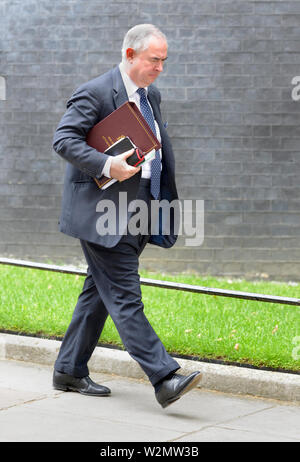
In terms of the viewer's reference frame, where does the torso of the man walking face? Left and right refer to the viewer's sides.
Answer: facing the viewer and to the right of the viewer
